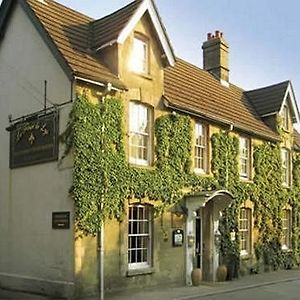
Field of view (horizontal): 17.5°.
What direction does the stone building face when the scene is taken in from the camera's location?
facing the viewer and to the right of the viewer
